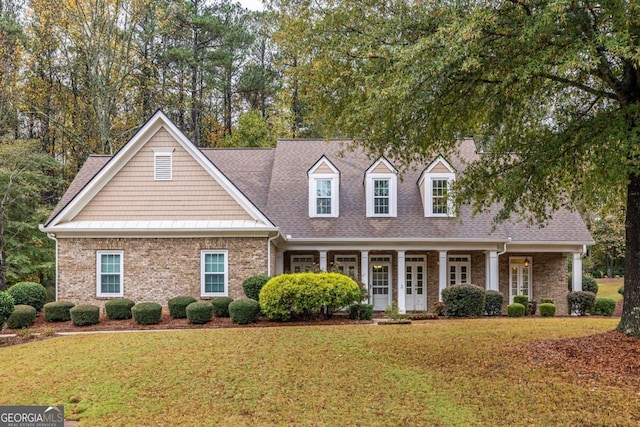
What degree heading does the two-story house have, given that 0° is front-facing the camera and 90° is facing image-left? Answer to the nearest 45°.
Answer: approximately 0°

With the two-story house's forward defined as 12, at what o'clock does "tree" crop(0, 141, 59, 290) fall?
The tree is roughly at 4 o'clock from the two-story house.

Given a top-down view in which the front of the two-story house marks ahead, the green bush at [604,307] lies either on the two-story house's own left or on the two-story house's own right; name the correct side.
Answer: on the two-story house's own left

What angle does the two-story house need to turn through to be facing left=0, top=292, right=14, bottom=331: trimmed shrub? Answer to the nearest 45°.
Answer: approximately 45° to its right

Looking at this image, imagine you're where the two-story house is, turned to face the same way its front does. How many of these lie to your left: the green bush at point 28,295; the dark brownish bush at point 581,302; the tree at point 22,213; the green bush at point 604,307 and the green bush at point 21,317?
2

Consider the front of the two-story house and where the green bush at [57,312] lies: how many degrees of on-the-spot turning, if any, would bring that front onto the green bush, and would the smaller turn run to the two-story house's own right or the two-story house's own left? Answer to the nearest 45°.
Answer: approximately 45° to the two-story house's own right

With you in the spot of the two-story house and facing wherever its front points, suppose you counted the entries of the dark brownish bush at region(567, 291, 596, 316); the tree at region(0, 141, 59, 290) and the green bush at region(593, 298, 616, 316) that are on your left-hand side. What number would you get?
2

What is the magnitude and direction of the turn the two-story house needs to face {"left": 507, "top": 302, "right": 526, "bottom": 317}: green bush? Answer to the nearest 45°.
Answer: approximately 90° to its left
